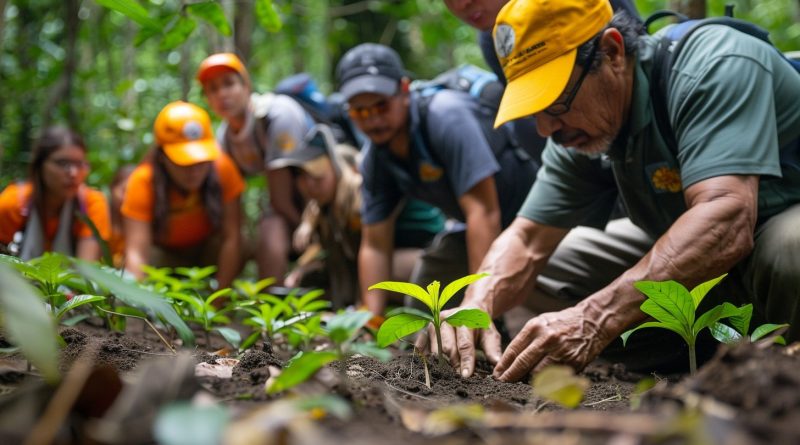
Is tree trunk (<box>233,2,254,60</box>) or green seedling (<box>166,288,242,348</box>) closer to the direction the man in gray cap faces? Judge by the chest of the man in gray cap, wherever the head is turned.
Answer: the green seedling

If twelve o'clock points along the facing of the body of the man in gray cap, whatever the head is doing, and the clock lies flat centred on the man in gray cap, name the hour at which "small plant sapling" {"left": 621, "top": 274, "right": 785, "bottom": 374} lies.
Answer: The small plant sapling is roughly at 10 o'clock from the man in gray cap.

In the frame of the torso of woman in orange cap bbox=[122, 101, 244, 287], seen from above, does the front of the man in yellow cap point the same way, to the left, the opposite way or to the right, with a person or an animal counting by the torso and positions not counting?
to the right

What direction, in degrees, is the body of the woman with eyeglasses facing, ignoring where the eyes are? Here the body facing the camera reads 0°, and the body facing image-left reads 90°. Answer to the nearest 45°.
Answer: approximately 315°

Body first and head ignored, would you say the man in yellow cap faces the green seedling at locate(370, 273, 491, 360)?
yes

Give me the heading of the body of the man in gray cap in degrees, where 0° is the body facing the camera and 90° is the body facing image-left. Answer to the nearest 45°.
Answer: approximately 45°

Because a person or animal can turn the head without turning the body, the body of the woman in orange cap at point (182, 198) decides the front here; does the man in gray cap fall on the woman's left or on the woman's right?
on the woman's left

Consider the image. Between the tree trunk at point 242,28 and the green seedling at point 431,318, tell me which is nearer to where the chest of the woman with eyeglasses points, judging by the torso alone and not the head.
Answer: the green seedling

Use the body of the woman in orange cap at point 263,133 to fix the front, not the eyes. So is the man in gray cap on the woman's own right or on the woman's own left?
on the woman's own left

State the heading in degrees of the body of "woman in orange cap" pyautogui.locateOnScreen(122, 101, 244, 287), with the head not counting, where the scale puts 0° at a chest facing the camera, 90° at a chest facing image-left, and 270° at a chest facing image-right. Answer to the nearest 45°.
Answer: approximately 0°
